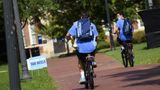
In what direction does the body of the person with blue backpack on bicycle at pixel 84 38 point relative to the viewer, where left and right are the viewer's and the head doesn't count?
facing away from the viewer

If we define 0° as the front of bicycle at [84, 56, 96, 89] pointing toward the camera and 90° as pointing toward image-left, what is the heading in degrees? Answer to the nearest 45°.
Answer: approximately 180°

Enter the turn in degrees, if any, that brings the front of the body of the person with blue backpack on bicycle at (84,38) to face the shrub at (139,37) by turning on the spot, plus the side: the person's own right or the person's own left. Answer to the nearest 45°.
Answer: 0° — they already face it
